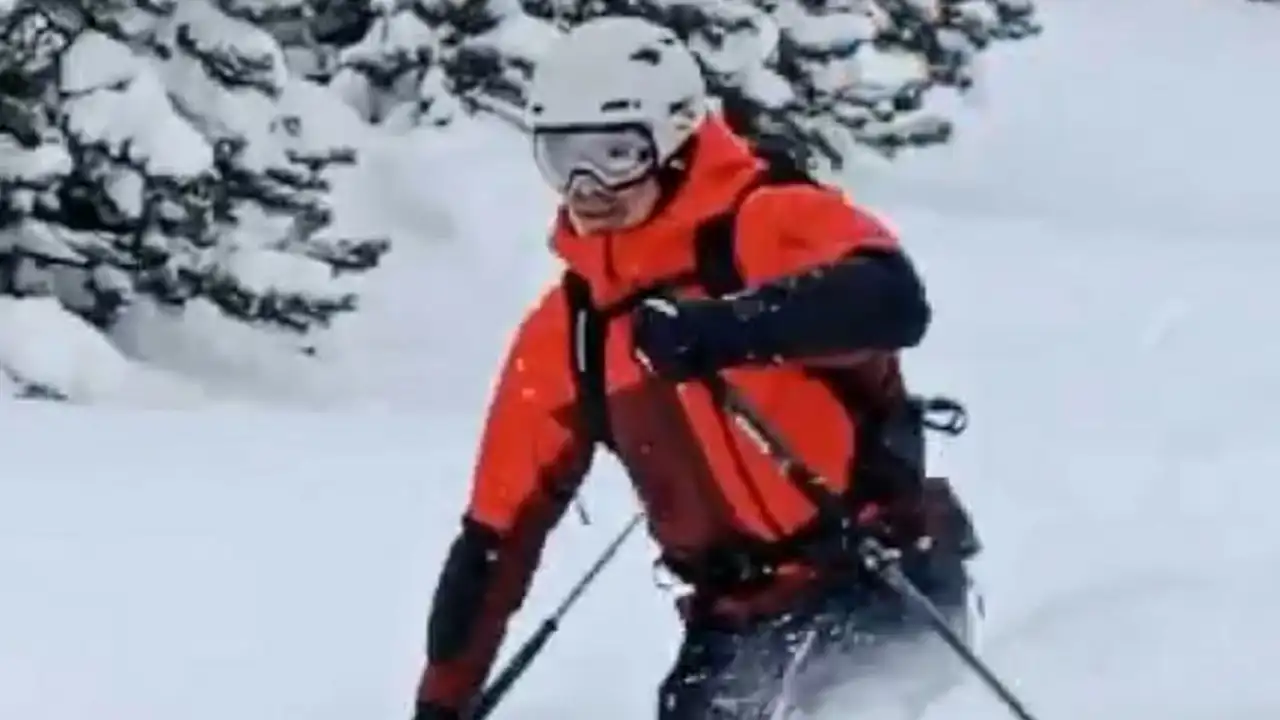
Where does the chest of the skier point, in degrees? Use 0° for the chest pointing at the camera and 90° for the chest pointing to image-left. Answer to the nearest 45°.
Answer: approximately 45°

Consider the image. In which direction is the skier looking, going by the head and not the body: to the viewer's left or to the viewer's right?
to the viewer's left

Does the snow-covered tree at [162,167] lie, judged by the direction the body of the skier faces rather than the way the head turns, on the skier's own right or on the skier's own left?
on the skier's own right
